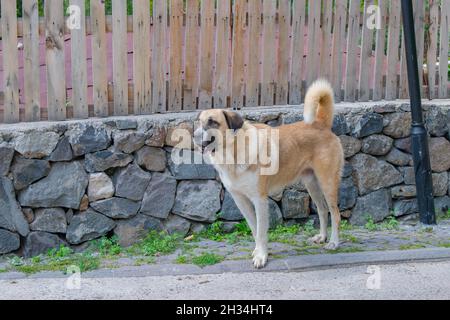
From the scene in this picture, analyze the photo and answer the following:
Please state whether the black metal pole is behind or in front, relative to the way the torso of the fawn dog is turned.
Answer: behind

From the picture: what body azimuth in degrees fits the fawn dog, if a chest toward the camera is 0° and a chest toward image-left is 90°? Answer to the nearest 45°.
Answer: approximately 45°

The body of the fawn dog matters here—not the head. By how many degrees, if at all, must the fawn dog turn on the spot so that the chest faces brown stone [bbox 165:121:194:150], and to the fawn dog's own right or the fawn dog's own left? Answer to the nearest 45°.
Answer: approximately 90° to the fawn dog's own right

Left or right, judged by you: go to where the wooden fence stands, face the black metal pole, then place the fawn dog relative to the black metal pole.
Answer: right

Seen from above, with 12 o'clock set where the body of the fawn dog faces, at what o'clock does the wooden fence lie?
The wooden fence is roughly at 3 o'clock from the fawn dog.
